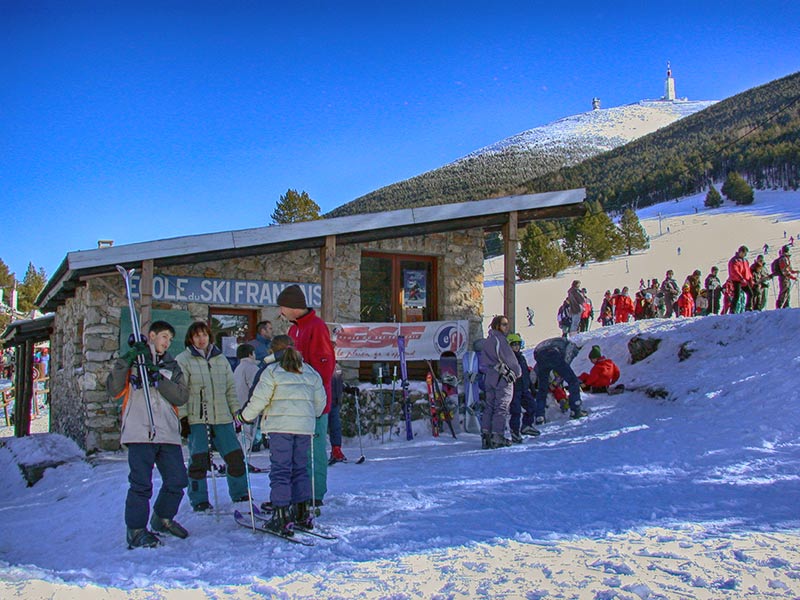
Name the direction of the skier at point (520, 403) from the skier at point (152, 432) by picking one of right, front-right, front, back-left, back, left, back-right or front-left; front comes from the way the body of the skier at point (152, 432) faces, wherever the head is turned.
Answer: left

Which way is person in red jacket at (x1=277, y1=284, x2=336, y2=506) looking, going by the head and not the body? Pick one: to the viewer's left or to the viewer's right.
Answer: to the viewer's left

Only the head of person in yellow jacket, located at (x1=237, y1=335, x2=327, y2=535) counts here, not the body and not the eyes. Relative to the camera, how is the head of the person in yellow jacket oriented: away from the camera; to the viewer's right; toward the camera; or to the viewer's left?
away from the camera

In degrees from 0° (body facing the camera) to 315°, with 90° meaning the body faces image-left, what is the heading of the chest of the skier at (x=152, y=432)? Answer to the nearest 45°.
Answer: approximately 315°

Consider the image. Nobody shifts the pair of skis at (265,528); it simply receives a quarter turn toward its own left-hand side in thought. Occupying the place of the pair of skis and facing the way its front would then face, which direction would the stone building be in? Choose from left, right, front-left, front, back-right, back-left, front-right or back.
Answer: back-right

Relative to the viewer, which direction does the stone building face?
toward the camera

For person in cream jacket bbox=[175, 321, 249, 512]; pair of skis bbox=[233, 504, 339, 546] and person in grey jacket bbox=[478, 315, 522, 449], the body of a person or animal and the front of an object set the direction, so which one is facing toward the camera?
person in cream jacket bbox=[175, 321, 249, 512]

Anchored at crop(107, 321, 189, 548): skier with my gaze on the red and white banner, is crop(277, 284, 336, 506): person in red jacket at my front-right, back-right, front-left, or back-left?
front-right

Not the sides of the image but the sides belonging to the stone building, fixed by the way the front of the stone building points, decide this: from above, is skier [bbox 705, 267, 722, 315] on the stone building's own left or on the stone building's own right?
on the stone building's own left

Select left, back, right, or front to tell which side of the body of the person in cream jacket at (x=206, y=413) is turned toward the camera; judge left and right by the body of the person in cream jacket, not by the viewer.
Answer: front
